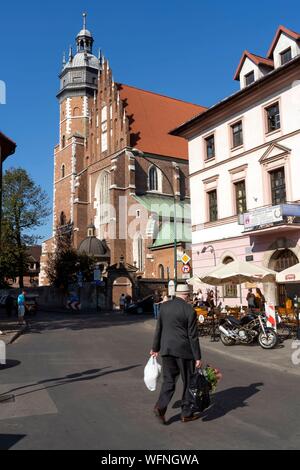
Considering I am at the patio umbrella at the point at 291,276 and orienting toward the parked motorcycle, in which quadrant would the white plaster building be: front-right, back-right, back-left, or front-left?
back-right

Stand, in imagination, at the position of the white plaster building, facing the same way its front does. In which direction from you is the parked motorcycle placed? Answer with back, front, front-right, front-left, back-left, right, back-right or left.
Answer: front-left

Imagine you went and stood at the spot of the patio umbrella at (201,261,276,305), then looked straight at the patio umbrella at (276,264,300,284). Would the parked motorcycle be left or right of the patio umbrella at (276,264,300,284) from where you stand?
right

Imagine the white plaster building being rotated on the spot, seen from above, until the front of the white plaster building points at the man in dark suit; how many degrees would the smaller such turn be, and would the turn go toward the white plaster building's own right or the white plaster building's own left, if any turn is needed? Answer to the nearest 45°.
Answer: approximately 45° to the white plaster building's own left

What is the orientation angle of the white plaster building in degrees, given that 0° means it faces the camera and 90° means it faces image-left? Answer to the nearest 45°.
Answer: approximately 45°

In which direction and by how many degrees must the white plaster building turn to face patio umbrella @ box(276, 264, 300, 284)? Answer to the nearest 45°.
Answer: approximately 45° to its left

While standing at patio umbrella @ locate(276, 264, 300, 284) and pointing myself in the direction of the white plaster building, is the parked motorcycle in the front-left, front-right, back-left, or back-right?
back-left
